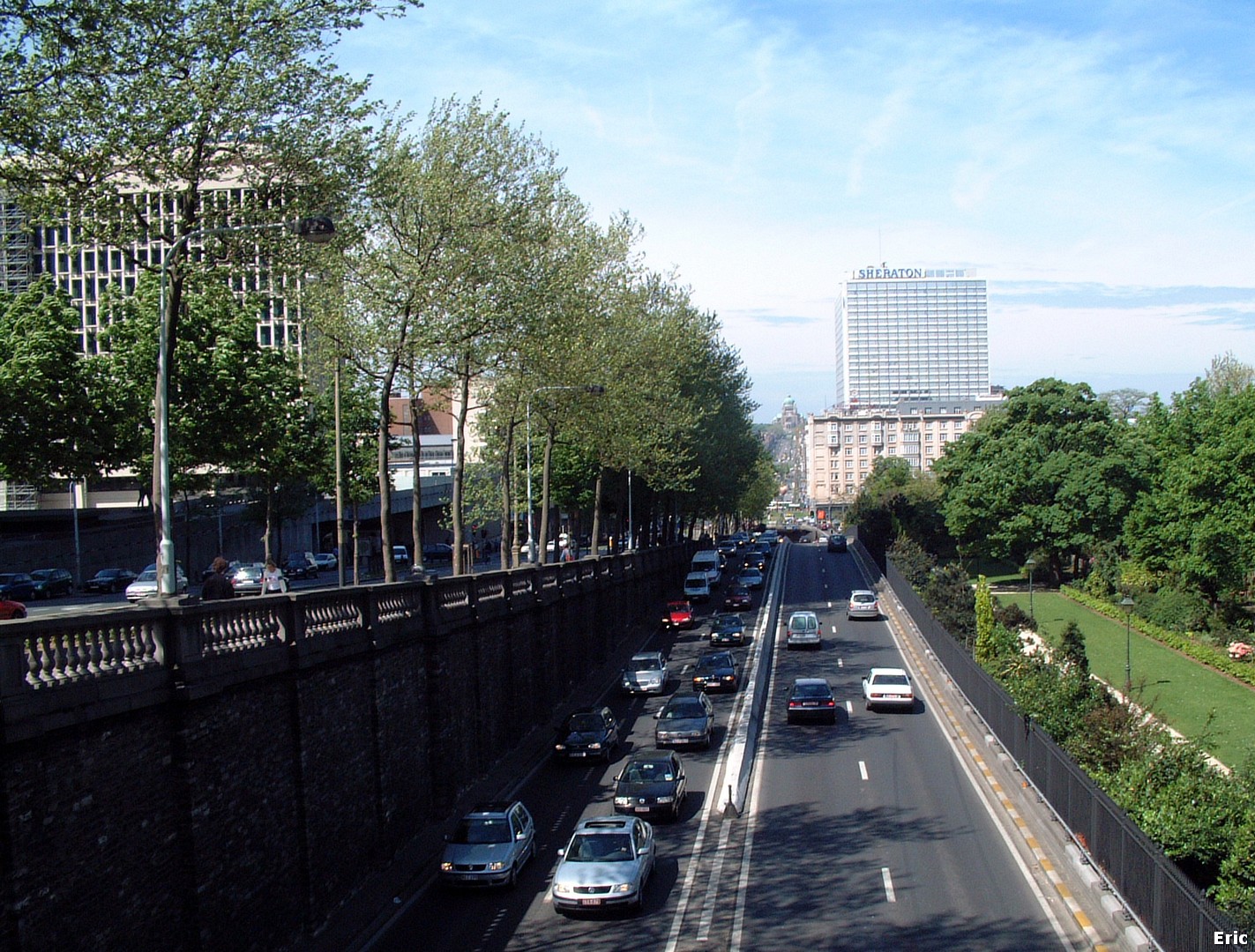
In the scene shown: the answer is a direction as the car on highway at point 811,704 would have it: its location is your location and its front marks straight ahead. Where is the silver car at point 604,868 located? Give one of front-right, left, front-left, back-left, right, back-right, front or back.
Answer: back

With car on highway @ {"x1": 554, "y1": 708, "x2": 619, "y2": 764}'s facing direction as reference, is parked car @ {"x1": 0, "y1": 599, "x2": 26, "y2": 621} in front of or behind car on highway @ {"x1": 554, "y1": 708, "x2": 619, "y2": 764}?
in front

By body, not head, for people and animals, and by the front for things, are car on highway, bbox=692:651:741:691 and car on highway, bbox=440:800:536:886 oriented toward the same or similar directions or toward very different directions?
same or similar directions

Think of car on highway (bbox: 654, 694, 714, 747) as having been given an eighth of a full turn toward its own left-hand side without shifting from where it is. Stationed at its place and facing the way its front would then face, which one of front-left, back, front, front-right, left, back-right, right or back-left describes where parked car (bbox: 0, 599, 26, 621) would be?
back-right

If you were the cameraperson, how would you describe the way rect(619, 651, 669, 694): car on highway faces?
facing the viewer

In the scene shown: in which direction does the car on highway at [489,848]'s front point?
toward the camera

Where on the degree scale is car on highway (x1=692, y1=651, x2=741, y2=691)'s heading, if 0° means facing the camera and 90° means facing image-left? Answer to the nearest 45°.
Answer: approximately 0°

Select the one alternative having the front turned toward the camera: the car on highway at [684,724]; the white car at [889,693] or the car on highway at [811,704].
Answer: the car on highway at [684,724]

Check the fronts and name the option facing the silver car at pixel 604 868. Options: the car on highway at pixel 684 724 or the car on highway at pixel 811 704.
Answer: the car on highway at pixel 684 724

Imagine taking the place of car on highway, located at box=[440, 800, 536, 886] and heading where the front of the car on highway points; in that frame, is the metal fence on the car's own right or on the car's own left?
on the car's own left

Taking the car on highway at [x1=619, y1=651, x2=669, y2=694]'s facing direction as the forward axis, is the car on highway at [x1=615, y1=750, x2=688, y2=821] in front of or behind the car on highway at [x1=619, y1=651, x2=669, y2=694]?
in front

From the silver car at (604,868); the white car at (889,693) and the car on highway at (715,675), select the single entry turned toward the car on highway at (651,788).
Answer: the car on highway at (715,675)

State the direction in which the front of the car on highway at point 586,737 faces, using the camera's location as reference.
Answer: facing the viewer and to the left of the viewer

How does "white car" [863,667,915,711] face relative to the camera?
away from the camera

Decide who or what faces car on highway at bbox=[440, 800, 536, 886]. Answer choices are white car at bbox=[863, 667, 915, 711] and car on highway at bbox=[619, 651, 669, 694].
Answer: car on highway at bbox=[619, 651, 669, 694]

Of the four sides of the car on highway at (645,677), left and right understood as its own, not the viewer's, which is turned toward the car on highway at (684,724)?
front

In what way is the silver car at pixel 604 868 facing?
toward the camera
